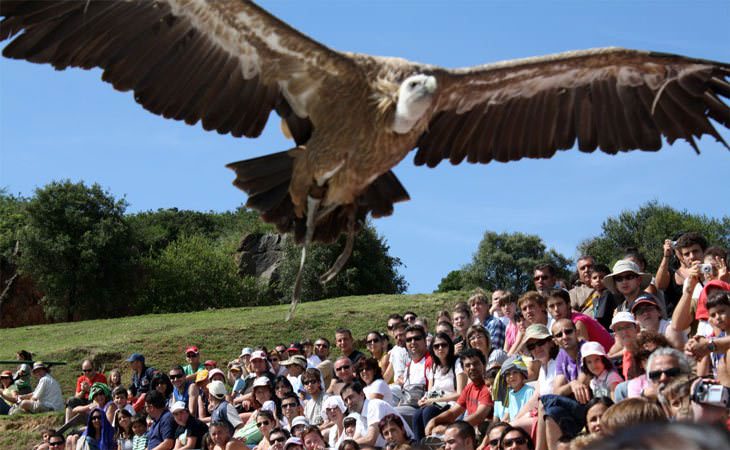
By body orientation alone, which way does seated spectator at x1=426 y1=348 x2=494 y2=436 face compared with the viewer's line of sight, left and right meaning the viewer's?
facing the viewer and to the left of the viewer

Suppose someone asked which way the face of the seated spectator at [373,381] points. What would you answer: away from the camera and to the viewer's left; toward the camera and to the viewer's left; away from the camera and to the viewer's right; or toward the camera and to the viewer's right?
toward the camera and to the viewer's left

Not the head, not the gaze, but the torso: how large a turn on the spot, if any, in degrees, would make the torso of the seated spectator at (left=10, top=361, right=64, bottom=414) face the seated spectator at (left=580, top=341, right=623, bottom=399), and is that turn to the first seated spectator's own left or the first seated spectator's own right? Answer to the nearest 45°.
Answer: approximately 90° to the first seated spectator's own left

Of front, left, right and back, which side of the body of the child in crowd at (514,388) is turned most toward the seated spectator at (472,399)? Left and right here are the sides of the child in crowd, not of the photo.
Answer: right

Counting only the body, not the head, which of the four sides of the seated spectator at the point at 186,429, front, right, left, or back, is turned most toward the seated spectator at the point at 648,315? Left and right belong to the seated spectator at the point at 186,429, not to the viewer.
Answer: left

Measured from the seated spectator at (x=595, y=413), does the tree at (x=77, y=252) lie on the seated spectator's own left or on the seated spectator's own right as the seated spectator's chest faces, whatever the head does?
on the seated spectator's own right

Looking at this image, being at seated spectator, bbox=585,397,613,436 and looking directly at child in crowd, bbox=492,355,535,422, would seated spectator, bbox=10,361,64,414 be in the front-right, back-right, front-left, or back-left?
front-left

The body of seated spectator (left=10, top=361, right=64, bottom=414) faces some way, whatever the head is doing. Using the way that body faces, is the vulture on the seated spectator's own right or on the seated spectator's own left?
on the seated spectator's own left

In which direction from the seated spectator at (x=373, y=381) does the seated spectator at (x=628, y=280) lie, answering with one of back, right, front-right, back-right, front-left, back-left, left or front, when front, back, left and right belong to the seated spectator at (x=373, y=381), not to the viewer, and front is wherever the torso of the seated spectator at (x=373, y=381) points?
left

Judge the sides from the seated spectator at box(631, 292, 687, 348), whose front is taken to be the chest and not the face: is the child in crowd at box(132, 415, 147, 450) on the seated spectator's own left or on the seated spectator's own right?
on the seated spectator's own right

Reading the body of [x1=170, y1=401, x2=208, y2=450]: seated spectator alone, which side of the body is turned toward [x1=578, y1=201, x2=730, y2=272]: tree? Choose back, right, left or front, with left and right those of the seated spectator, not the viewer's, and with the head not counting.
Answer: back

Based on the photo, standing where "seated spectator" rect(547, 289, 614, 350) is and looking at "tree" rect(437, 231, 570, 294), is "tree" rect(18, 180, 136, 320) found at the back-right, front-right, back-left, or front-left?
front-left

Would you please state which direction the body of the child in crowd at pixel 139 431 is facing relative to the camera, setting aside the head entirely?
toward the camera
